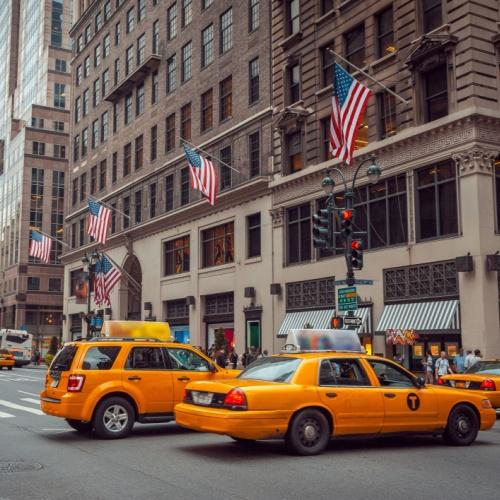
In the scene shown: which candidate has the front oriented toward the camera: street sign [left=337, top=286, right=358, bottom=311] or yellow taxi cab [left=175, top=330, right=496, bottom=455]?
the street sign

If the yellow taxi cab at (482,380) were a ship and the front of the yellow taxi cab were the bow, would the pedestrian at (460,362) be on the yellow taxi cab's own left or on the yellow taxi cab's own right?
on the yellow taxi cab's own left

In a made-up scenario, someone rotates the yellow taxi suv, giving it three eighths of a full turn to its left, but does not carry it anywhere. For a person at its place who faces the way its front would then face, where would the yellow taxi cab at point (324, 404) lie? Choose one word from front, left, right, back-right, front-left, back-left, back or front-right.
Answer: back-left

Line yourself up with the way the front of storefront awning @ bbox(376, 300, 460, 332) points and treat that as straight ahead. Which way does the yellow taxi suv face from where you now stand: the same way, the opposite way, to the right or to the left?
the opposite way

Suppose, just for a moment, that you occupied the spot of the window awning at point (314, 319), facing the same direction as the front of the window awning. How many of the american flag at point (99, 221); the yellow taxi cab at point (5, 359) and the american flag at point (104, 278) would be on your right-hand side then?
3

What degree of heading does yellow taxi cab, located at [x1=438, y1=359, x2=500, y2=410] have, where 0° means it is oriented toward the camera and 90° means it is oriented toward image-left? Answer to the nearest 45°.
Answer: approximately 225°

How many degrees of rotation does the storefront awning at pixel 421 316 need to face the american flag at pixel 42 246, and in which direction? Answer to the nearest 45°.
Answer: approximately 90° to its right

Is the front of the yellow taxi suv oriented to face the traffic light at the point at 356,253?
yes

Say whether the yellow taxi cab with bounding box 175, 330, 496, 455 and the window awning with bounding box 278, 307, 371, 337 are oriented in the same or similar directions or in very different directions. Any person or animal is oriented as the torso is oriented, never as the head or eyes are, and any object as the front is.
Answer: very different directions

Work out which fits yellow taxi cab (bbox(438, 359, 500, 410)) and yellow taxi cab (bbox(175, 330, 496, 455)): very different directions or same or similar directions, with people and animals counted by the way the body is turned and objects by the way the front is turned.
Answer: same or similar directions

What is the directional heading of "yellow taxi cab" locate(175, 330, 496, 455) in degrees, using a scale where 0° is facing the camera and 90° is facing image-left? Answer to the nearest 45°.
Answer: approximately 225°

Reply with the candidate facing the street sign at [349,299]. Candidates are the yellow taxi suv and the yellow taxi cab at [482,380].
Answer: the yellow taxi suv

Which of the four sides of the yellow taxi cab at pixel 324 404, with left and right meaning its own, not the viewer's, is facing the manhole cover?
back

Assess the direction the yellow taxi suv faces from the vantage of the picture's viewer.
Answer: facing away from the viewer and to the right of the viewer

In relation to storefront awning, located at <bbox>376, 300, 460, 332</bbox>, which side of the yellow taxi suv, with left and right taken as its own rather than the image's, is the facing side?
front

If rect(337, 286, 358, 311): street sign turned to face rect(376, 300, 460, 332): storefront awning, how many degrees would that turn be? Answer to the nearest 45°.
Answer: approximately 135° to its left

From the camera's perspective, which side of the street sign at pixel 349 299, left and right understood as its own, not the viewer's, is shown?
front

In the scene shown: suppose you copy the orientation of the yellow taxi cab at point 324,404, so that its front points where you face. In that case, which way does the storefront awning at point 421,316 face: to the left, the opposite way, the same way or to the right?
the opposite way

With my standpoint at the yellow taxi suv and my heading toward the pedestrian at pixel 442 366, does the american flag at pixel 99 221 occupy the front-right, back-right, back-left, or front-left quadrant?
front-left
